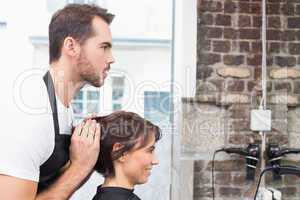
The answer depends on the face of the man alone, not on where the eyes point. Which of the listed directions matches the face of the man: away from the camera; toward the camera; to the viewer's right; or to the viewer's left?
to the viewer's right

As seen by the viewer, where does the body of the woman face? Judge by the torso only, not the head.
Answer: to the viewer's right

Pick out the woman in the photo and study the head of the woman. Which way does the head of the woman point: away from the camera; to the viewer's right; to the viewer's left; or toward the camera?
to the viewer's right
